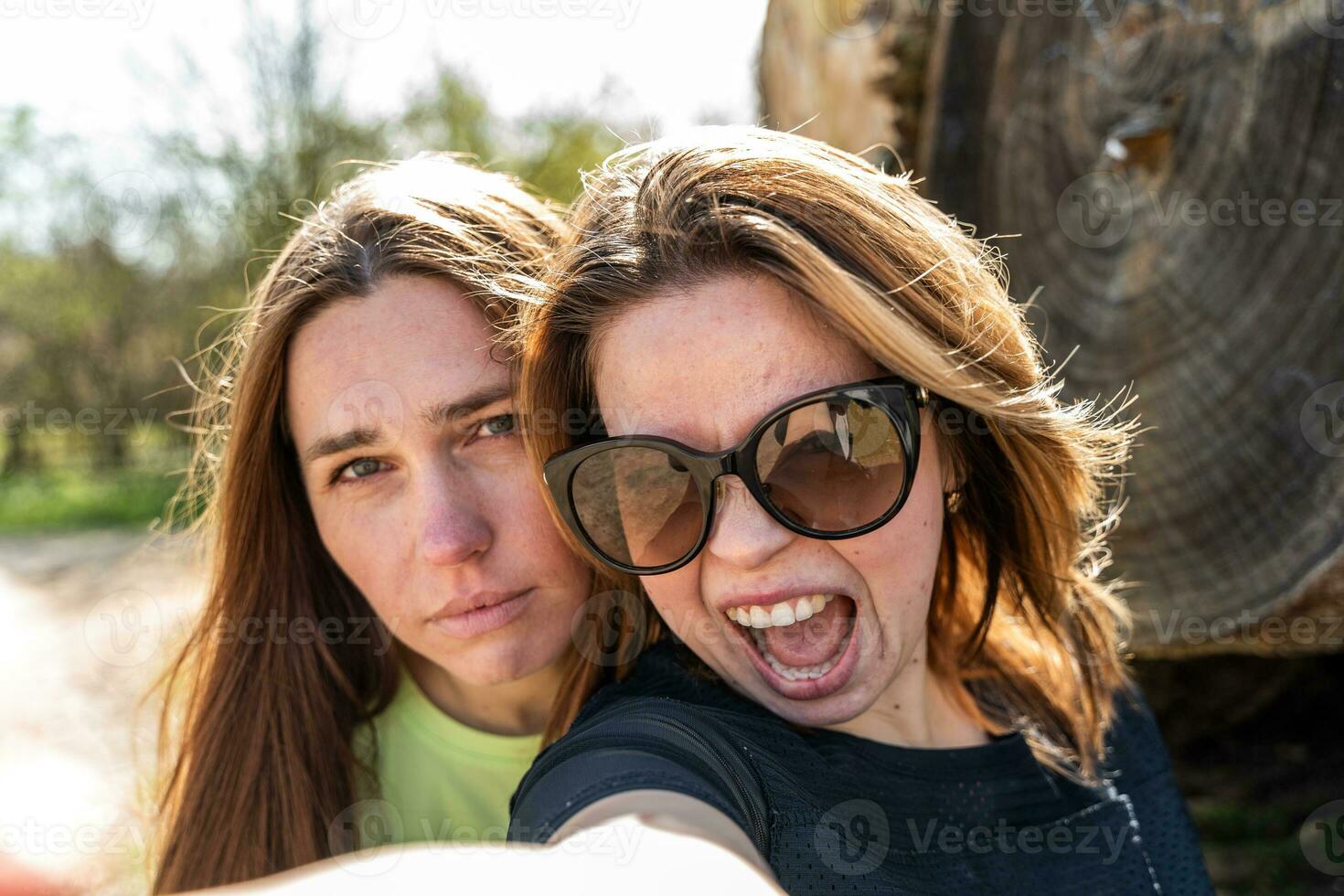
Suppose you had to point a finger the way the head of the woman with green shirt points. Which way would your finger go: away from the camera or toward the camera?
toward the camera

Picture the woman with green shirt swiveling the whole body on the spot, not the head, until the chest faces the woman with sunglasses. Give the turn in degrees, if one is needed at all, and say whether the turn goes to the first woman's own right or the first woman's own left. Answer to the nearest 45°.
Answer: approximately 45° to the first woman's own left

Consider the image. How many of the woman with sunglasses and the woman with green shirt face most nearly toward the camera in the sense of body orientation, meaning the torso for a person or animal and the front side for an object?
2

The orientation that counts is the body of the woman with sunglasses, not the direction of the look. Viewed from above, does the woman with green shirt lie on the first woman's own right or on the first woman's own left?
on the first woman's own right

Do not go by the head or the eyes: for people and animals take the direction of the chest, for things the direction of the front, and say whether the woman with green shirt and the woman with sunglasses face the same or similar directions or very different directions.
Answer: same or similar directions

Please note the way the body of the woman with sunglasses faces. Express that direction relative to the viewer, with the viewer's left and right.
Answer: facing the viewer

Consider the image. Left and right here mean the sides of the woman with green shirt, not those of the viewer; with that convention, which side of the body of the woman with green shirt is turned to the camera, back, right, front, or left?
front
